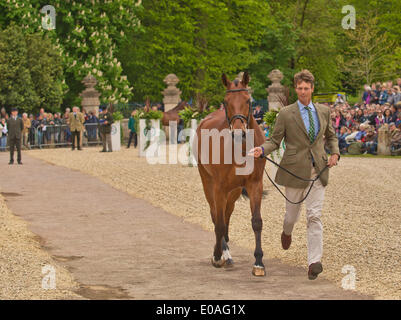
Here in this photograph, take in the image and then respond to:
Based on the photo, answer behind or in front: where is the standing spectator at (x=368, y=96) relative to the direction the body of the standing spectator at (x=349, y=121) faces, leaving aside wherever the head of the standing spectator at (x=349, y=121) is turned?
behind

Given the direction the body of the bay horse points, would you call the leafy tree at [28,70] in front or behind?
behind

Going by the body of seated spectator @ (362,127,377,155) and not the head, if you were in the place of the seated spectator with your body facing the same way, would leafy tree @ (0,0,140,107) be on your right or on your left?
on your right

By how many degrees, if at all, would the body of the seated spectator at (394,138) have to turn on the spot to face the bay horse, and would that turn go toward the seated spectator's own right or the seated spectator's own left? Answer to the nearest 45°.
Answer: approximately 45° to the seated spectator's own left

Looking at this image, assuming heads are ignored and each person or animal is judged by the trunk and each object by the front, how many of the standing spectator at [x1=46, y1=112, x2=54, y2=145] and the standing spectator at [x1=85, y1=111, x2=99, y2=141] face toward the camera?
2

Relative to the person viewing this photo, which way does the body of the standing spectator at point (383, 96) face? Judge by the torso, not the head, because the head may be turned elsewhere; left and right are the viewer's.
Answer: facing the viewer and to the left of the viewer

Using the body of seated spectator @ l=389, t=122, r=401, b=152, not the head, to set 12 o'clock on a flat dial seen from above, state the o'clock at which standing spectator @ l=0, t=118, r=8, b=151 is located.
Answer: standing spectator @ l=0, t=118, r=8, b=151 is roughly at 2 o'clock from seated spectator @ l=389, t=122, r=401, b=152.

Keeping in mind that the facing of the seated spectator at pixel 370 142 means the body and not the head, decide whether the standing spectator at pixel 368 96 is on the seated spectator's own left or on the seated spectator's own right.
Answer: on the seated spectator's own right

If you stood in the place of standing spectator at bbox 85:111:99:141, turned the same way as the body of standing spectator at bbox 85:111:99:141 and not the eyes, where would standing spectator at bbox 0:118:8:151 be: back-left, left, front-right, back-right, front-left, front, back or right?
front-right

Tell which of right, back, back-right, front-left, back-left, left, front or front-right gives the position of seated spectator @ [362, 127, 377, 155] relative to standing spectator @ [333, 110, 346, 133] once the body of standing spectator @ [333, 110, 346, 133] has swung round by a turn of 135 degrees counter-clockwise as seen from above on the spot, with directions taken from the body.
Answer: front-right

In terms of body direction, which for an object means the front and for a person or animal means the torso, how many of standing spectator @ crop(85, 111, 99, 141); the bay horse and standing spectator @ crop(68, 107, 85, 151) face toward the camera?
3

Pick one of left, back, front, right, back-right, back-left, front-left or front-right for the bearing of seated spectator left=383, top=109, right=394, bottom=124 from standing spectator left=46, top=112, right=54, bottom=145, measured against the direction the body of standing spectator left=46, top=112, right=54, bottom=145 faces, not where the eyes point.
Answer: front-left

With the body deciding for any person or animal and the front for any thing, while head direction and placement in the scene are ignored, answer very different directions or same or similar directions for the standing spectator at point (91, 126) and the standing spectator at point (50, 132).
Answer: same or similar directions

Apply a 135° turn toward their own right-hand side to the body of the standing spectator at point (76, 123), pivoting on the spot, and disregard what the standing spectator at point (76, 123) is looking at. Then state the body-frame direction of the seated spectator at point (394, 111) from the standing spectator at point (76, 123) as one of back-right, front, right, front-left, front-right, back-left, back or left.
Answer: back

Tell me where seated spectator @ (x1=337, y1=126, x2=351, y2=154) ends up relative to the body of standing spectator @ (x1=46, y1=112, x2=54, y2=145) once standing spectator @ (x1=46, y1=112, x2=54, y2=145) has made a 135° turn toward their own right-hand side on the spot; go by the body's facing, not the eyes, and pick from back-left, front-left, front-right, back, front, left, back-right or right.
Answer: back
